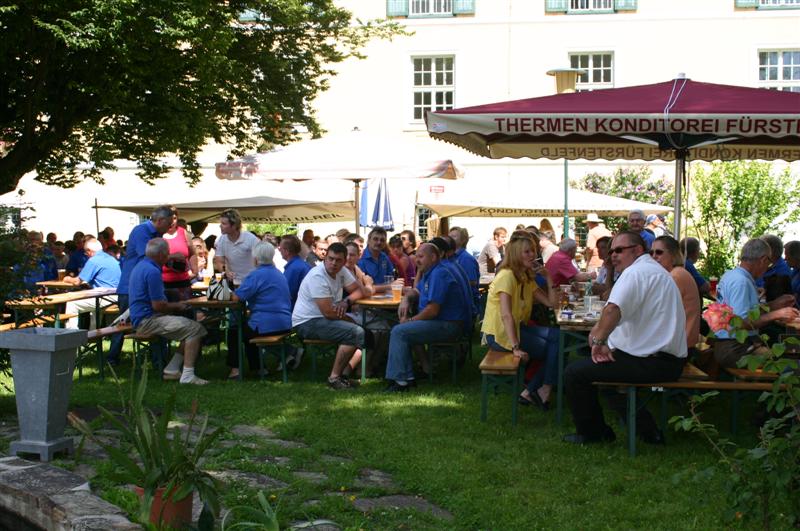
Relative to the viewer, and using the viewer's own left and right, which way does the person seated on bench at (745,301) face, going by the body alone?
facing to the right of the viewer

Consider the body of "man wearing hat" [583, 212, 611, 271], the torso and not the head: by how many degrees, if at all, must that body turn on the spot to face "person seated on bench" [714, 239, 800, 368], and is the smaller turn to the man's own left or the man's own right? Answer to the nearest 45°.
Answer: approximately 90° to the man's own left

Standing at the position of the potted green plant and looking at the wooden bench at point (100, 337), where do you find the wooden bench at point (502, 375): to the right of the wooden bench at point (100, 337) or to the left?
right

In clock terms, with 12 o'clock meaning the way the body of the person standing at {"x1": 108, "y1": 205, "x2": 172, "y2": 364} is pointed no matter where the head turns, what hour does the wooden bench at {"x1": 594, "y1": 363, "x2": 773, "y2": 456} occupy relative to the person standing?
The wooden bench is roughly at 2 o'clock from the person standing.

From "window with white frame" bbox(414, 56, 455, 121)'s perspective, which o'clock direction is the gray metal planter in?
The gray metal planter is roughly at 12 o'clock from the window with white frame.

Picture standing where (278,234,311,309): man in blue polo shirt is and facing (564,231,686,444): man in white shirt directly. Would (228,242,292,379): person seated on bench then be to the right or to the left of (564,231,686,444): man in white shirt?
right

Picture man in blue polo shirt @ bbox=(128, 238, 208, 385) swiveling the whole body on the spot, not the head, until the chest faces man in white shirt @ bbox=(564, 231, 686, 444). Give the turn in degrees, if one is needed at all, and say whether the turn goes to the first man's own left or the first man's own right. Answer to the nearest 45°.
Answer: approximately 45° to the first man's own right

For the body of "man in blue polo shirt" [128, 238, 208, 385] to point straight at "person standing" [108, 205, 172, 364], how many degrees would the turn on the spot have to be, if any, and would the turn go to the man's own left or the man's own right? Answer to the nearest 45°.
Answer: approximately 90° to the man's own left

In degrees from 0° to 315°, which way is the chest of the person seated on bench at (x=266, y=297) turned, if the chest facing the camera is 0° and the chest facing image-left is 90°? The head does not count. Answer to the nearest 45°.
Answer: approximately 135°

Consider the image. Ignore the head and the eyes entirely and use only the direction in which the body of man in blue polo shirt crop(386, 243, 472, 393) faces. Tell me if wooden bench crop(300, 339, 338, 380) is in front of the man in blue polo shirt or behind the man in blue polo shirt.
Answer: in front

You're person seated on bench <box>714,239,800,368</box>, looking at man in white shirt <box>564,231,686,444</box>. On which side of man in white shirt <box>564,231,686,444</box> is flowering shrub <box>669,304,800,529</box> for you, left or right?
left

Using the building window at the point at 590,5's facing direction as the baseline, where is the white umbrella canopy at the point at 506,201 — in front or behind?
in front
